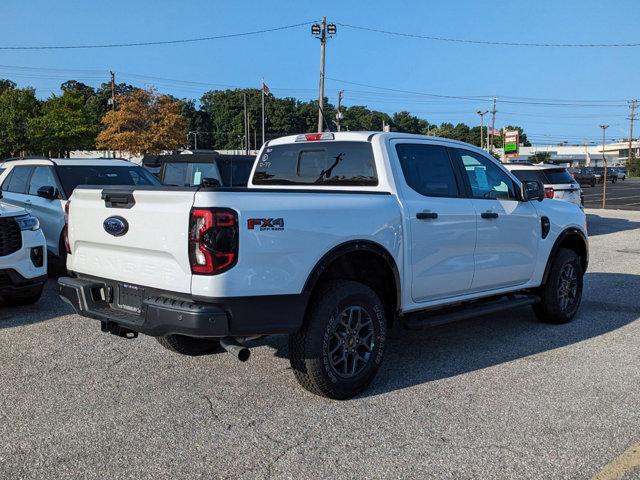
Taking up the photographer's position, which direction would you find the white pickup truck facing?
facing away from the viewer and to the right of the viewer

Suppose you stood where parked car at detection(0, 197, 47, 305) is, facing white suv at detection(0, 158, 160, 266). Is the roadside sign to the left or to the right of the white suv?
right

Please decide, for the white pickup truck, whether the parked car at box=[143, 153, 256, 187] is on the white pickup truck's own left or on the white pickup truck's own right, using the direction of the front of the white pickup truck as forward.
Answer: on the white pickup truck's own left

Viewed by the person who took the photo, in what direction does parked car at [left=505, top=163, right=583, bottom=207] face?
facing away from the viewer and to the left of the viewer
